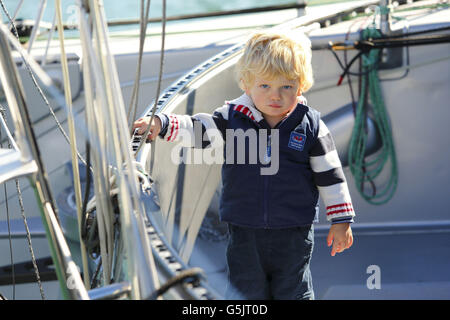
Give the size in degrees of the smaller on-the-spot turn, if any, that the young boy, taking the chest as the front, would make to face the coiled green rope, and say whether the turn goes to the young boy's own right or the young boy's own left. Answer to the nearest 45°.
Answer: approximately 180°

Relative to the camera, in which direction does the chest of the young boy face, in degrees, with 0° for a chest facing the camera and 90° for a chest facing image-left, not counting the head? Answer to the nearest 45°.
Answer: approximately 0°
